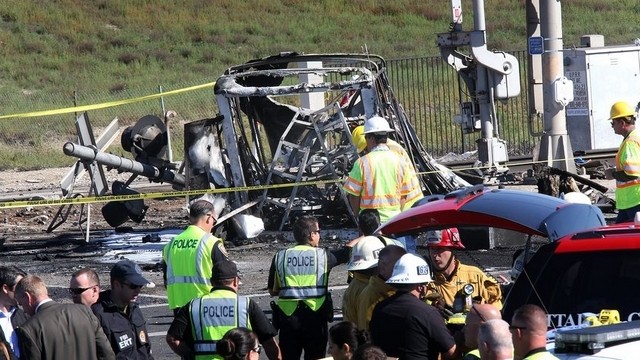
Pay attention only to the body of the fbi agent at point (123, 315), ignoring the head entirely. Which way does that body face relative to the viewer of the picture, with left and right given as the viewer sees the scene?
facing the viewer and to the right of the viewer

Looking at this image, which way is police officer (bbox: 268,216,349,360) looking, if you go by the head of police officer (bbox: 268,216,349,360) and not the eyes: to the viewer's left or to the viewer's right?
to the viewer's right

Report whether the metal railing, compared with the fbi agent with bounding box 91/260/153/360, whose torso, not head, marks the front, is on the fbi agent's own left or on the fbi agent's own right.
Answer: on the fbi agent's own left

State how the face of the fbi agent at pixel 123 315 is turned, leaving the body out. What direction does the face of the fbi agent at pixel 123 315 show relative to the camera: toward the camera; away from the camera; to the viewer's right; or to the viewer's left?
to the viewer's right

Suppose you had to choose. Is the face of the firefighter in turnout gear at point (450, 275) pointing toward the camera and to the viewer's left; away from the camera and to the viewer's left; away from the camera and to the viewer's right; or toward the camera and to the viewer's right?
toward the camera and to the viewer's left

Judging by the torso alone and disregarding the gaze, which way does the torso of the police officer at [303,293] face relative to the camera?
away from the camera

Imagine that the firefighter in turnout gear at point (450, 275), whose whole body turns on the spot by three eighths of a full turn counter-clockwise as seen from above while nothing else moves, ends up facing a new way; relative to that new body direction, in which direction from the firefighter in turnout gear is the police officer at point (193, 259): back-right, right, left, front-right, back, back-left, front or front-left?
back

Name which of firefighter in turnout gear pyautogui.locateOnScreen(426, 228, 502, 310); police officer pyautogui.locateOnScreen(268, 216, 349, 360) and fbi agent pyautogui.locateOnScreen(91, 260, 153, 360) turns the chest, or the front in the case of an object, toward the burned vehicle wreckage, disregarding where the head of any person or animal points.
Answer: police officer pyautogui.locateOnScreen(268, 216, 349, 360)

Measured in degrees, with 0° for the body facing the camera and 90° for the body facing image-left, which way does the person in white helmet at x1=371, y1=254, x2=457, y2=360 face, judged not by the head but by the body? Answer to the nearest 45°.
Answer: approximately 225°

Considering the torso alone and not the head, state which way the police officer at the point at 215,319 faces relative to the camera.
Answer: away from the camera
